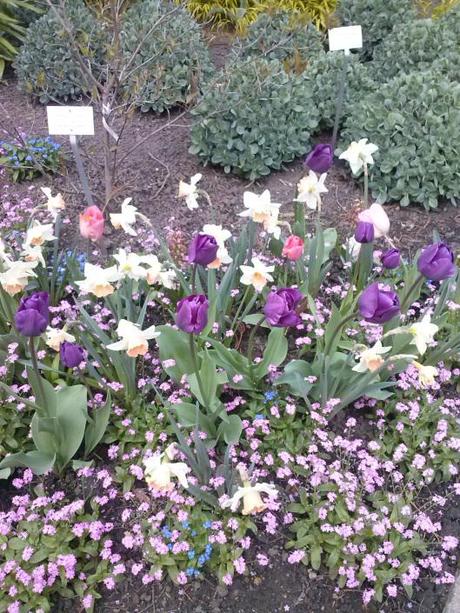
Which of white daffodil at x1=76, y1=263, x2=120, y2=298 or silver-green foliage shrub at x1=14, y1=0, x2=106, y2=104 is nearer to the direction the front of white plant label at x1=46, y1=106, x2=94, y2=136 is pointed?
the white daffodil

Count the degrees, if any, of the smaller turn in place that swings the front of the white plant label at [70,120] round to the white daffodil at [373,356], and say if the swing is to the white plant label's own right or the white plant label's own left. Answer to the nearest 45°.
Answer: approximately 45° to the white plant label's own left

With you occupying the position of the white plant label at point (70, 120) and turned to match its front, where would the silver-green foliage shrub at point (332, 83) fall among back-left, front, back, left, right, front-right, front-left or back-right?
back-left

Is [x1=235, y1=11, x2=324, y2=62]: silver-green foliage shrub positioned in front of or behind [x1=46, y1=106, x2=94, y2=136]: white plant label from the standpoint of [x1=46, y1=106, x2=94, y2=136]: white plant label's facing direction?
behind

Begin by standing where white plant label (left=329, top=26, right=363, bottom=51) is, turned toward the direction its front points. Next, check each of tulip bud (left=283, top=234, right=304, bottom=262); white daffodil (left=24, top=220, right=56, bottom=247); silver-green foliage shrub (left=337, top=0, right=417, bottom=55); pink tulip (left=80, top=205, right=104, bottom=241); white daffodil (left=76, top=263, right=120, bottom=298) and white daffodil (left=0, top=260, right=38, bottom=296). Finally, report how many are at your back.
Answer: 1

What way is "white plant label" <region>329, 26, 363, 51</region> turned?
toward the camera

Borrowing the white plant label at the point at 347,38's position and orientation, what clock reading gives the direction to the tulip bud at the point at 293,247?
The tulip bud is roughly at 12 o'clock from the white plant label.

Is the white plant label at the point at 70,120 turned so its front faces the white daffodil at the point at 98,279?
yes

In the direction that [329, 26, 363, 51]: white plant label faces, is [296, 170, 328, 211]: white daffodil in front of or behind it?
in front

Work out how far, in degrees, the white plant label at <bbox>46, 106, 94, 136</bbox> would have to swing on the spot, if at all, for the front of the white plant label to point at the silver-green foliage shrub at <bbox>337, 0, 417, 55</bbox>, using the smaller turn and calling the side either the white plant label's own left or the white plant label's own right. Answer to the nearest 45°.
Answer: approximately 135° to the white plant label's own left

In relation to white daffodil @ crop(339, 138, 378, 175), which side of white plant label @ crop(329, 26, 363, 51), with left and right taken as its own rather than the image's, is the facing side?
front

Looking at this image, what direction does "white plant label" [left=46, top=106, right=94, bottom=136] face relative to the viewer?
toward the camera

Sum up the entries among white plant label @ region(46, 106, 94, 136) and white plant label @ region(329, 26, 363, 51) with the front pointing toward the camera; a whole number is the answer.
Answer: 2
